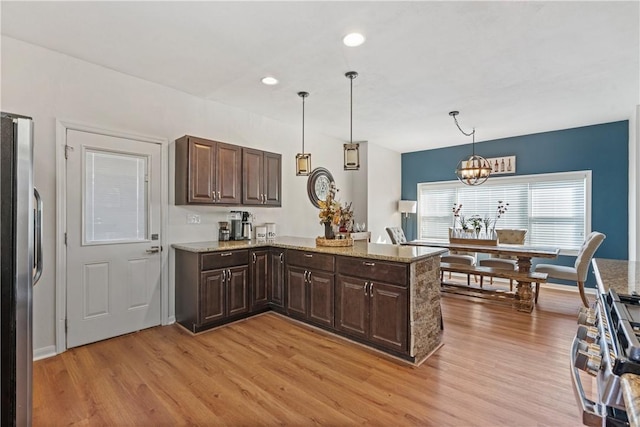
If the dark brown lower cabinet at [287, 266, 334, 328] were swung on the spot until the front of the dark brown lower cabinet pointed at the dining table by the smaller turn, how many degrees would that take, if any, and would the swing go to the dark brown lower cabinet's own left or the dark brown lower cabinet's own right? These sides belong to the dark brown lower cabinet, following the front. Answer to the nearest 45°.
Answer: approximately 135° to the dark brown lower cabinet's own left

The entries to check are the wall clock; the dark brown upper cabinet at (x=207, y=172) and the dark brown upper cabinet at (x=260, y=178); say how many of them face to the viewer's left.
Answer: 0

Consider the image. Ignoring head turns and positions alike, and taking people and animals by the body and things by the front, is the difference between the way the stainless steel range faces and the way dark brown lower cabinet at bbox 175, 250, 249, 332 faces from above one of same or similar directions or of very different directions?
very different directions

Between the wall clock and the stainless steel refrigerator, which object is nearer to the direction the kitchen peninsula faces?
the stainless steel refrigerator

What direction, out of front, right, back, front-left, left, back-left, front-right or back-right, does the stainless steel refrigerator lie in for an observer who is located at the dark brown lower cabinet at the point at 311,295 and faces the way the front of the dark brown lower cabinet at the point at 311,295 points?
front

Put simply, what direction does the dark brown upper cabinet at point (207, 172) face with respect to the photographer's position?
facing the viewer and to the right of the viewer

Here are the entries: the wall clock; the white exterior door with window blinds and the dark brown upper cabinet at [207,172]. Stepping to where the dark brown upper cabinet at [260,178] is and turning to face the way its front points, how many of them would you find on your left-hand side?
1

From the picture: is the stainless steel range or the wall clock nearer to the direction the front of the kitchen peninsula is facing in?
the stainless steel range

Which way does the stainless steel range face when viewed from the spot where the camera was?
facing to the left of the viewer

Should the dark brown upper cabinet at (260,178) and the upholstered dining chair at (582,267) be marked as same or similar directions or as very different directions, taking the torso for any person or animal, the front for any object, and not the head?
very different directions

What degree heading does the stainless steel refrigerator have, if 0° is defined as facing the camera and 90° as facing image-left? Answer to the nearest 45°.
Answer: approximately 270°

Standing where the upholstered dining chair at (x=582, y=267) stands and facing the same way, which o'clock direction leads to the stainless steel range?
The stainless steel range is roughly at 9 o'clock from the upholstered dining chair.

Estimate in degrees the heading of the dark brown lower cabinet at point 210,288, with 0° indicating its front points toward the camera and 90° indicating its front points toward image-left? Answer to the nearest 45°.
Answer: approximately 315°

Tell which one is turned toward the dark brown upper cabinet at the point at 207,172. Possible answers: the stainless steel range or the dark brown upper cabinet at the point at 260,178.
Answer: the stainless steel range

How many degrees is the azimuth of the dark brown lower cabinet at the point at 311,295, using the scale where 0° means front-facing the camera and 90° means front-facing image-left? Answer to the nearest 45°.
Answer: approximately 45°
